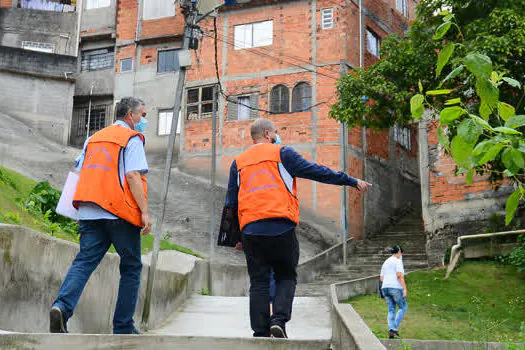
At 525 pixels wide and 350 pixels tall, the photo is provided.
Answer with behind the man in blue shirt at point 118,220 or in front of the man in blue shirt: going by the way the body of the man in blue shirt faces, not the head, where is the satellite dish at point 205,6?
in front

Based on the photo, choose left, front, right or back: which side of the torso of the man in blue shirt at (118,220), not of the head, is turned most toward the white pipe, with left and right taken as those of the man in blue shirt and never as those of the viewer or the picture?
front

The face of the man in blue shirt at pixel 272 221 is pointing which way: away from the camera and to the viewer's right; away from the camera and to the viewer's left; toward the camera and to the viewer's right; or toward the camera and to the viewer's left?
away from the camera and to the viewer's right

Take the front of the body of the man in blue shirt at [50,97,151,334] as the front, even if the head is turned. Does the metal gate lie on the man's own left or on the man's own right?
on the man's own left

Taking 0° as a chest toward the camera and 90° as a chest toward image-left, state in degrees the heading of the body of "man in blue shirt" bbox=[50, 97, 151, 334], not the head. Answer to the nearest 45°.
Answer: approximately 225°

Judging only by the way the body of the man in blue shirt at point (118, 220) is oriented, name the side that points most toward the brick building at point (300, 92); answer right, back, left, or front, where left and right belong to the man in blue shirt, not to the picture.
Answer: front

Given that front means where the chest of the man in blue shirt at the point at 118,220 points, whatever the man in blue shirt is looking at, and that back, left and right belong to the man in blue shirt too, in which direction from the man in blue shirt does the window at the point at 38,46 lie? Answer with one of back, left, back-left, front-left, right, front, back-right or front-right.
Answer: front-left

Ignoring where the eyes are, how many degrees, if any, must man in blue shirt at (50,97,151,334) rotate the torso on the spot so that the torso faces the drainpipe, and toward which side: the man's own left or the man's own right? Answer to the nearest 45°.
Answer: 0° — they already face it

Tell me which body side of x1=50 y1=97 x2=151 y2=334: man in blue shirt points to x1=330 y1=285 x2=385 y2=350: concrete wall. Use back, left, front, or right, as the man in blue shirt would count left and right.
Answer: right

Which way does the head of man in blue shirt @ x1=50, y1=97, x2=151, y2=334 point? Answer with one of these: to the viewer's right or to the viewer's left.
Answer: to the viewer's right
